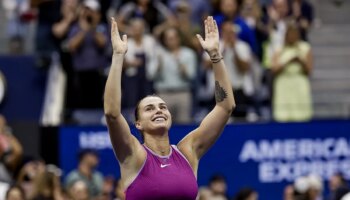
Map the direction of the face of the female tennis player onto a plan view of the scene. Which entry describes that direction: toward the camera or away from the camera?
toward the camera

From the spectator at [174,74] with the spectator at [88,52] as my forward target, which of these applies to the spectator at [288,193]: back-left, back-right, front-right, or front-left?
back-left

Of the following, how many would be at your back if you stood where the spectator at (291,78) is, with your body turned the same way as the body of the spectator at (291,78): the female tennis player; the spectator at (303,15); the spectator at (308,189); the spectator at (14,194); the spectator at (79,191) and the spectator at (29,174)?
1

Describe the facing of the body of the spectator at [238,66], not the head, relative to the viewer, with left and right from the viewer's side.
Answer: facing the viewer and to the left of the viewer

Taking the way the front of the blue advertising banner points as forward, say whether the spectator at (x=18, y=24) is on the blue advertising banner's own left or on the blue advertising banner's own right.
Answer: on the blue advertising banner's own right

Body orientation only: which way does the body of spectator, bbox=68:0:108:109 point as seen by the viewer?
toward the camera

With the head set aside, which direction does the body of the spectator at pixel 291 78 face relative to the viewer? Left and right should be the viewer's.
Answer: facing the viewer

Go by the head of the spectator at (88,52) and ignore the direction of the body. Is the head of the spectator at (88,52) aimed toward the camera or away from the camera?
toward the camera

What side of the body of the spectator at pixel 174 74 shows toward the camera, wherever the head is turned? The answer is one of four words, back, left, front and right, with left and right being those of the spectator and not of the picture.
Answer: front

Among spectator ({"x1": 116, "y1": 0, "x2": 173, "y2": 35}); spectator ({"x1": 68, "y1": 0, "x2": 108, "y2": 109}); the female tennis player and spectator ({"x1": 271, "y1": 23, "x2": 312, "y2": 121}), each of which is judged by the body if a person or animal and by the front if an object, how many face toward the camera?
4

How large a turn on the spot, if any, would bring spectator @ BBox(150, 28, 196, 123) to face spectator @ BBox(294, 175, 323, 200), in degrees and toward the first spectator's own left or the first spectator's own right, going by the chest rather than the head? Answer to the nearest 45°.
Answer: approximately 45° to the first spectator's own left

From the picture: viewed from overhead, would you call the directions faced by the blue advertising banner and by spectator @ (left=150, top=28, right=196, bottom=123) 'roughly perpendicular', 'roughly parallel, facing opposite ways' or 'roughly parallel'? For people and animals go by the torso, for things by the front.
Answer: roughly parallel

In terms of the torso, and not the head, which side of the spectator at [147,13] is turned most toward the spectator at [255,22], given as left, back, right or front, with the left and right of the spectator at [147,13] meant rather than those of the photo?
left
